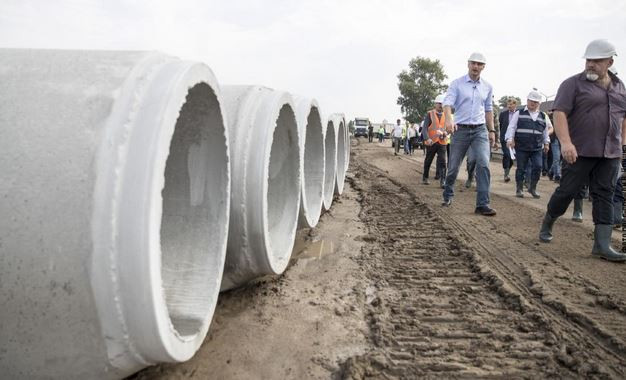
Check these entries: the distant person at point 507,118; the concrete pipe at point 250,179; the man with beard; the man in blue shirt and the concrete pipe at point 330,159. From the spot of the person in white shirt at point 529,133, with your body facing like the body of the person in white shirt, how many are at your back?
1

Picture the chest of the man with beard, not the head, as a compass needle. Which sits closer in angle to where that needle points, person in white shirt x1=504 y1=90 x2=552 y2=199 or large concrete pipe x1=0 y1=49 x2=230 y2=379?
the large concrete pipe

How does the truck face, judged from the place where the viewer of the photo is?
facing the viewer

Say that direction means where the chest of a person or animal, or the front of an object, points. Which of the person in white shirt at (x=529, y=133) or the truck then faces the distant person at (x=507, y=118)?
the truck

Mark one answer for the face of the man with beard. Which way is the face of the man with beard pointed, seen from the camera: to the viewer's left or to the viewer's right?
to the viewer's left

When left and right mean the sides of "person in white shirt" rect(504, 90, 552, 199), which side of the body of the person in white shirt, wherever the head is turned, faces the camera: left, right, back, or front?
front

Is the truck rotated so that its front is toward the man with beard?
yes

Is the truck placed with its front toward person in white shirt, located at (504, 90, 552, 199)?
yes

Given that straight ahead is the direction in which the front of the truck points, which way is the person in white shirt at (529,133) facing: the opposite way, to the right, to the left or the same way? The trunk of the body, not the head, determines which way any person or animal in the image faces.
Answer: the same way

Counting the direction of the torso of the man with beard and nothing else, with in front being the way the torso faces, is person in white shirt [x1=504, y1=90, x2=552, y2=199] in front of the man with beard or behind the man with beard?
behind

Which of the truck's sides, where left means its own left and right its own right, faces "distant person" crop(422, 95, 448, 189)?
front

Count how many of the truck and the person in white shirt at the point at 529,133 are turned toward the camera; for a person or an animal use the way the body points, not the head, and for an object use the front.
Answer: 2
